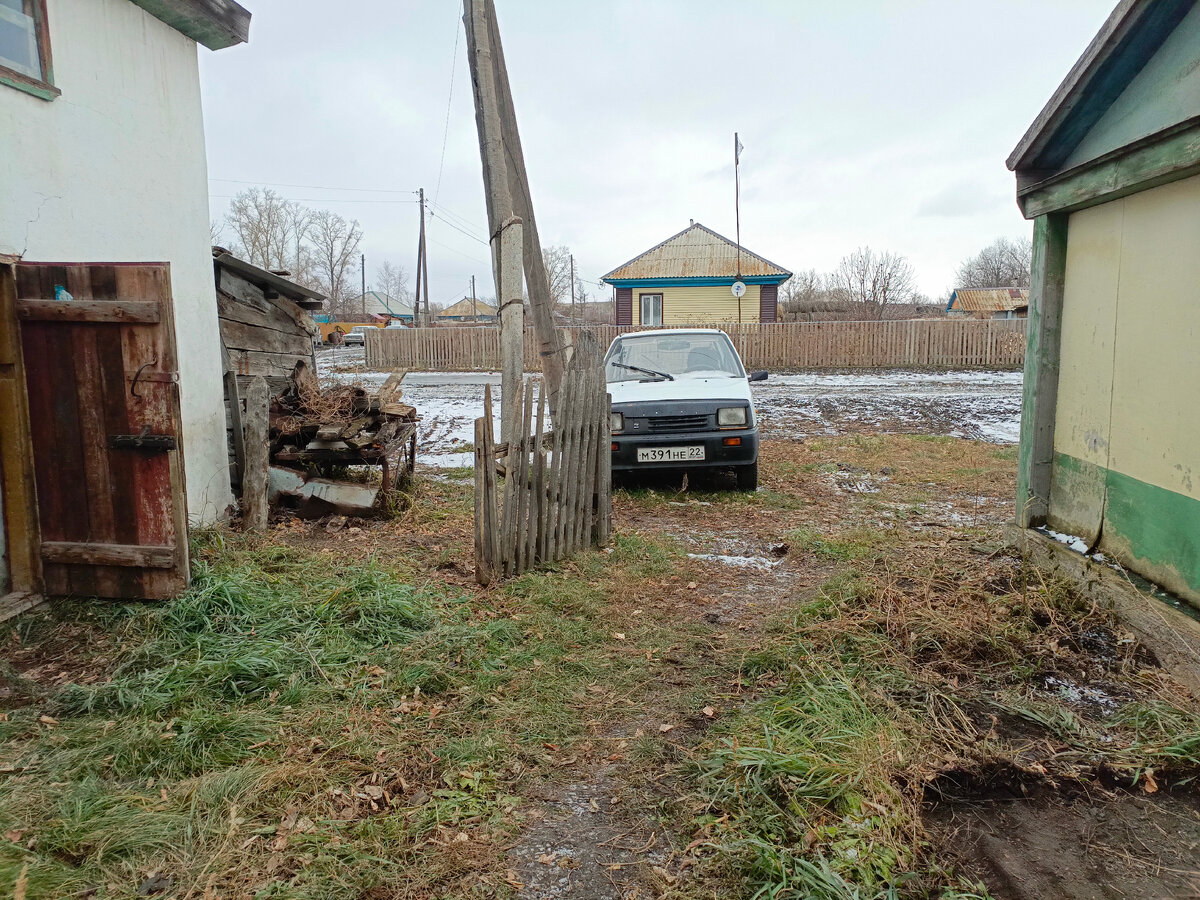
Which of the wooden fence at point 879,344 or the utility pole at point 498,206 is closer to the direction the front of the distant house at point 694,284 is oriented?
the utility pole

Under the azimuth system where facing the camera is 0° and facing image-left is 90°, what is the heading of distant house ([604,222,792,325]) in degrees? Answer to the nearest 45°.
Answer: approximately 0°

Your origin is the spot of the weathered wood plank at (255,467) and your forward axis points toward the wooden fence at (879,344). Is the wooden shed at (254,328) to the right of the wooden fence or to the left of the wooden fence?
left

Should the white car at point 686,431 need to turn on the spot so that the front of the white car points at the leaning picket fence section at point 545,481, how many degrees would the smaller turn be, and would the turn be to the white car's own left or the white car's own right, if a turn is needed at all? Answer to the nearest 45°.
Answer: approximately 45° to the white car's own right

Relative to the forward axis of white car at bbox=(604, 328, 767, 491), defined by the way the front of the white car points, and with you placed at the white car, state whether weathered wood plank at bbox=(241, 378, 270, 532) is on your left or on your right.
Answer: on your right

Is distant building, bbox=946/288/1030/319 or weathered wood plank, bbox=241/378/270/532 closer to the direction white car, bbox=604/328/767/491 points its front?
the weathered wood plank

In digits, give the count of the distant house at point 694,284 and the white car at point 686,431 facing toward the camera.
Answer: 2

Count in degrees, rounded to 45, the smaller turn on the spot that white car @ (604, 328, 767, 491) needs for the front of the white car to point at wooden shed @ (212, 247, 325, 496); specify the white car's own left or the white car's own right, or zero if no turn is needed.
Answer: approximately 90° to the white car's own right

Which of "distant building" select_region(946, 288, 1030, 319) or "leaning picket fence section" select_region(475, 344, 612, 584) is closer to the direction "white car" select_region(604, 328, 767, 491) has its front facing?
the leaning picket fence section

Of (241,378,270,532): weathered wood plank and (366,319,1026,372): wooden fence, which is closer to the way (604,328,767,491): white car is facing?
the weathered wood plank
